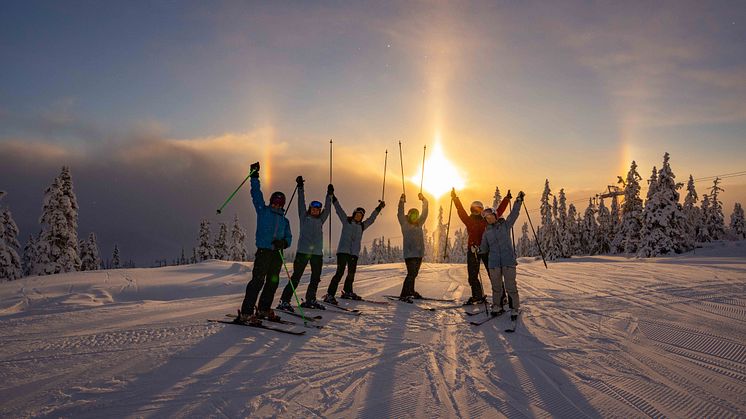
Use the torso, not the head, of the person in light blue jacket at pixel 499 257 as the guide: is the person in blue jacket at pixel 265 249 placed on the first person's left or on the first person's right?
on the first person's right

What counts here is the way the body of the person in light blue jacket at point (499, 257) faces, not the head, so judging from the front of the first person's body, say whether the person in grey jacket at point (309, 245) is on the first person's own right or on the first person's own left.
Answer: on the first person's own right

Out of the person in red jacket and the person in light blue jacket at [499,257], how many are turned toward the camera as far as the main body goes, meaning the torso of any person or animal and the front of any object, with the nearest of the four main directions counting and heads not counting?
2

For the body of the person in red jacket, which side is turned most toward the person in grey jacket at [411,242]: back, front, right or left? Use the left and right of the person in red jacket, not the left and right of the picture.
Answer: right

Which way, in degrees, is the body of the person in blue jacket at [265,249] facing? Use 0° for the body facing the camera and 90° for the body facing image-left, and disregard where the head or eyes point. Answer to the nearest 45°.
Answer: approximately 315°

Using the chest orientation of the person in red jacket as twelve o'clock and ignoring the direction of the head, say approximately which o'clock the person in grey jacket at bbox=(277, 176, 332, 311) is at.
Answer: The person in grey jacket is roughly at 2 o'clock from the person in red jacket.

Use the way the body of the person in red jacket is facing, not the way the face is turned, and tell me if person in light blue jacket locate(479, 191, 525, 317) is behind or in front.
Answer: in front

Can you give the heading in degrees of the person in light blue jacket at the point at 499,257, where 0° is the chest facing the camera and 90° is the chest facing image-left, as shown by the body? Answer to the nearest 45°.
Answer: approximately 0°

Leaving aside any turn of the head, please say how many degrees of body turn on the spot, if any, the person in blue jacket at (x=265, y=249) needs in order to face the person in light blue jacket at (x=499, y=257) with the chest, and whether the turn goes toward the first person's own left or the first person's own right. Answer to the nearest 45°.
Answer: approximately 45° to the first person's own left
